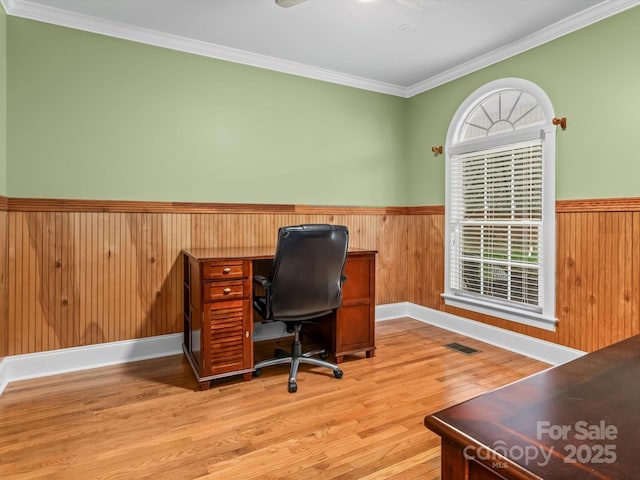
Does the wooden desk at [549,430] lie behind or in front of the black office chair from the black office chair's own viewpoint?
behind

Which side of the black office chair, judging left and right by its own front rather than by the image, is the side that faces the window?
right

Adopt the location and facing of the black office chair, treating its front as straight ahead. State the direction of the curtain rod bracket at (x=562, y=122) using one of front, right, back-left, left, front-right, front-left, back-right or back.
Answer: back-right

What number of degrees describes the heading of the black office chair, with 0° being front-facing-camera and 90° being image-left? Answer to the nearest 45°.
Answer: approximately 135°
